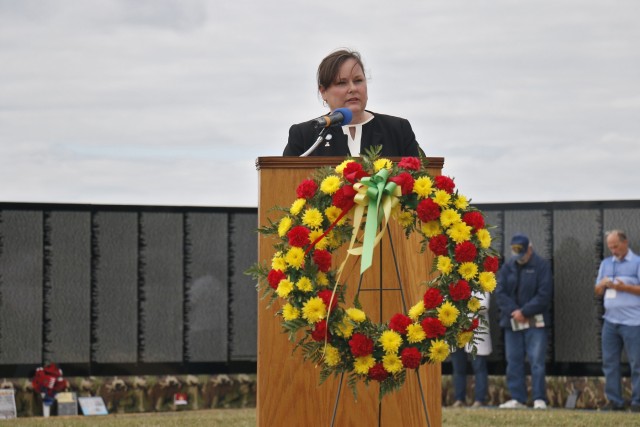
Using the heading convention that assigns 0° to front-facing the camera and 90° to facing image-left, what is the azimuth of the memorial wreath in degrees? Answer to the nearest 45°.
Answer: approximately 0°

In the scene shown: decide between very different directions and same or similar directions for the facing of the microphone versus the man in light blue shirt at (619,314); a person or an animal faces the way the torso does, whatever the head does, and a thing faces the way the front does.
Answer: very different directions

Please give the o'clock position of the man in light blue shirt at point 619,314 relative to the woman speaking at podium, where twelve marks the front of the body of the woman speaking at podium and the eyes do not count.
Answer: The man in light blue shirt is roughly at 7 o'clock from the woman speaking at podium.
